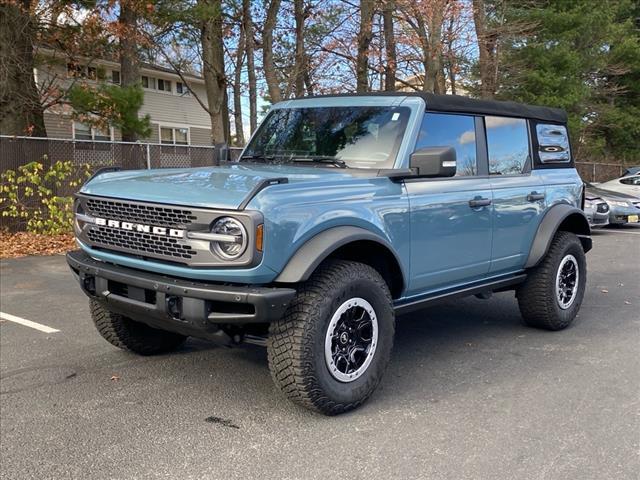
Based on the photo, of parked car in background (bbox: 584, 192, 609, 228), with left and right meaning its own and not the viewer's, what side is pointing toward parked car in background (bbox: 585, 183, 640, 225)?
left

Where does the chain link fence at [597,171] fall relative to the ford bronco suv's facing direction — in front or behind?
behind

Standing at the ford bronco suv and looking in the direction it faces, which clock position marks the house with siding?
The house with siding is roughly at 4 o'clock from the ford bronco suv.

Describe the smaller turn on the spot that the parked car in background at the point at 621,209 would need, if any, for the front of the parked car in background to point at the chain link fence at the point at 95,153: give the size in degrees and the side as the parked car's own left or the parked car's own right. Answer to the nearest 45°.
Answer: approximately 90° to the parked car's own right

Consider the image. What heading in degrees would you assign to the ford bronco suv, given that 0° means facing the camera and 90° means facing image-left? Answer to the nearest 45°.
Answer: approximately 45°

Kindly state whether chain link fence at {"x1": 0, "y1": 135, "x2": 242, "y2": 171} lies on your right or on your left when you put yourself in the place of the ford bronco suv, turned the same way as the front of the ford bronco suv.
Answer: on your right
